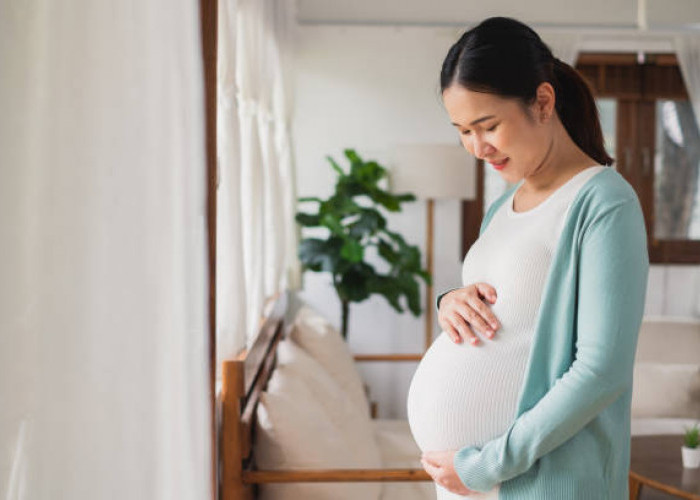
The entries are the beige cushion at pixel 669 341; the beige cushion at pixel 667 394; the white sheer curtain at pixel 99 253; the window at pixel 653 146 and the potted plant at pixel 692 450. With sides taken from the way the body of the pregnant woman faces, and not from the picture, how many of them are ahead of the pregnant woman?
1

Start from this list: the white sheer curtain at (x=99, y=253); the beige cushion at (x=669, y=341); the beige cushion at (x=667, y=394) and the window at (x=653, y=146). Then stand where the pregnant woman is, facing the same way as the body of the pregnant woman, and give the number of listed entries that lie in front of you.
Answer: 1

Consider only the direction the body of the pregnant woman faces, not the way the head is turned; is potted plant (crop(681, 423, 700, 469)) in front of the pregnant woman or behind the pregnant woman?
behind

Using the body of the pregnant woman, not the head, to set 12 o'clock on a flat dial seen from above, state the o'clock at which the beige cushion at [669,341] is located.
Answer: The beige cushion is roughly at 5 o'clock from the pregnant woman.

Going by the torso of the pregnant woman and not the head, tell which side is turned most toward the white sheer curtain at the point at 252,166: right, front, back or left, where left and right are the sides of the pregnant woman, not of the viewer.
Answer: right

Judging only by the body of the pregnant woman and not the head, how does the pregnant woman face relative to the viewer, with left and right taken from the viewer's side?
facing the viewer and to the left of the viewer

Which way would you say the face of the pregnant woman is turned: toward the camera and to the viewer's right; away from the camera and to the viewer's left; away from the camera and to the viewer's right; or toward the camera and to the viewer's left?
toward the camera and to the viewer's left

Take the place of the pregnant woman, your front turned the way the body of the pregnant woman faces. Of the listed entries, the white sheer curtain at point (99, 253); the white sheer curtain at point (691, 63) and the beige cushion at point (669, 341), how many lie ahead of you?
1

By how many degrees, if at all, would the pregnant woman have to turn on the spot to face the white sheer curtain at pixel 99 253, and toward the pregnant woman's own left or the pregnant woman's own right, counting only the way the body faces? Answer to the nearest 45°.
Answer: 0° — they already face it

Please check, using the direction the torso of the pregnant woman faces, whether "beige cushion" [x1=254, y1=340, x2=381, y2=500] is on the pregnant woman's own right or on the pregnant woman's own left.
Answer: on the pregnant woman's own right

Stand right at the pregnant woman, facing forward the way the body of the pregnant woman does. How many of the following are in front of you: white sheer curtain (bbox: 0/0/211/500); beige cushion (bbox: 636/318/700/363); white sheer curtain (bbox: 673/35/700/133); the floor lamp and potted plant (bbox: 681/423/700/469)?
1

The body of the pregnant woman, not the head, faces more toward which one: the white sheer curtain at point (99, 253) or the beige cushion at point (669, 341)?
the white sheer curtain
